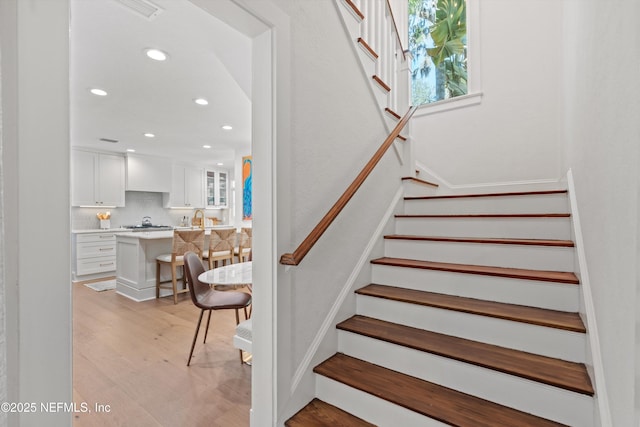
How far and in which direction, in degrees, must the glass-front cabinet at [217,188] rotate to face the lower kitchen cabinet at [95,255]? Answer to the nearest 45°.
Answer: approximately 90° to its right

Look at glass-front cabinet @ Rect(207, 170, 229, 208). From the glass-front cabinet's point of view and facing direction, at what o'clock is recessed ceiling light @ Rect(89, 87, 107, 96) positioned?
The recessed ceiling light is roughly at 2 o'clock from the glass-front cabinet.

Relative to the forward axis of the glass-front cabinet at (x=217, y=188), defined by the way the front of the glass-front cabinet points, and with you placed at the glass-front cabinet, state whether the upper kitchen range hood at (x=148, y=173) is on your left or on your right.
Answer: on your right

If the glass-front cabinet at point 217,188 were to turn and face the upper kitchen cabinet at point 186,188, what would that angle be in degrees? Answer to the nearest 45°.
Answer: approximately 90° to its right

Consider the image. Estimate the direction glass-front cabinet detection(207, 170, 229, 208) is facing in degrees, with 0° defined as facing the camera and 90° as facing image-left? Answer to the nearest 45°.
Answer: approximately 315°

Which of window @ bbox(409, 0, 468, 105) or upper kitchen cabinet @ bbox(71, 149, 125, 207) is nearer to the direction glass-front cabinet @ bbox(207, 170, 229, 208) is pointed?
the window

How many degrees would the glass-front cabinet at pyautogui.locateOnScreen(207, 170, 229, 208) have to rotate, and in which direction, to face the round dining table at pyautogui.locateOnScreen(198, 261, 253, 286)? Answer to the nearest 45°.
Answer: approximately 45° to its right

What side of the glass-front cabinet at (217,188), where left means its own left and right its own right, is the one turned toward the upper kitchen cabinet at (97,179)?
right

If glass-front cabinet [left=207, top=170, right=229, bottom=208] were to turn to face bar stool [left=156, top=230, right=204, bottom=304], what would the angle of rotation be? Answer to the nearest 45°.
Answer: approximately 45° to its right

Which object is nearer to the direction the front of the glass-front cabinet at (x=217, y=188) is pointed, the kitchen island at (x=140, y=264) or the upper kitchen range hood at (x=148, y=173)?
the kitchen island
